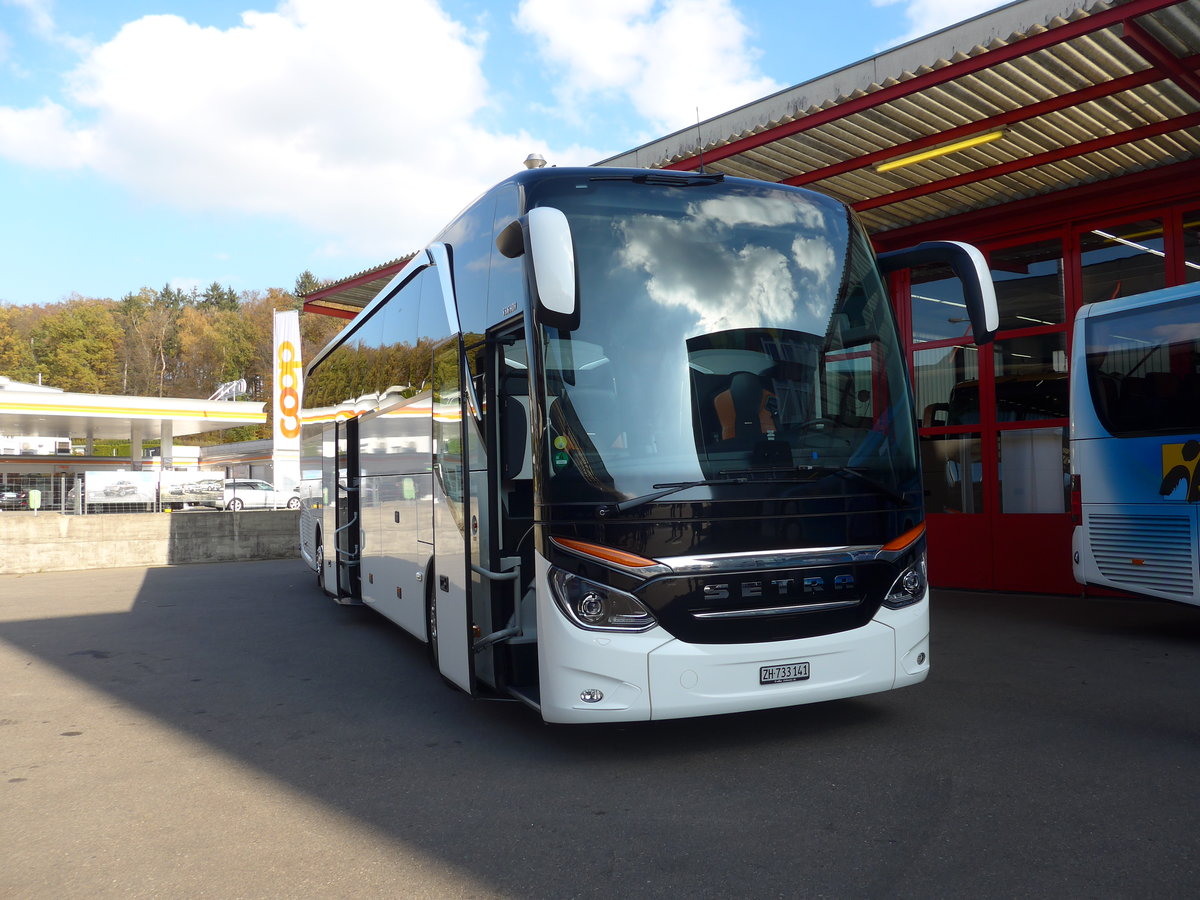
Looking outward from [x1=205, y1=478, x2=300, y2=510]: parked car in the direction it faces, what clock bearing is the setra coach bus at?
The setra coach bus is roughly at 3 o'clock from the parked car.

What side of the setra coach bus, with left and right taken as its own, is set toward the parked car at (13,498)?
back

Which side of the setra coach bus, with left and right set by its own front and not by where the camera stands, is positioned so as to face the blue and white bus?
left

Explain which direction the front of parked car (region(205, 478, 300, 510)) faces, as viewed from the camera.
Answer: facing to the right of the viewer

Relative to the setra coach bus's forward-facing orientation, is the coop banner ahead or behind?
behind

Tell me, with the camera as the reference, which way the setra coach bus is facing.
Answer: facing the viewer and to the right of the viewer

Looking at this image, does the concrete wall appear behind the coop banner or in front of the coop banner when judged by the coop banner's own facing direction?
in front

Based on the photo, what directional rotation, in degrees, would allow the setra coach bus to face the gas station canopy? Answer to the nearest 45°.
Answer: approximately 180°

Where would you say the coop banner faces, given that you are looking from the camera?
facing the viewer

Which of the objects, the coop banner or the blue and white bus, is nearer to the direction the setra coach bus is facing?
the blue and white bus

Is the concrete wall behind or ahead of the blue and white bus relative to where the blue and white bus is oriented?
behind

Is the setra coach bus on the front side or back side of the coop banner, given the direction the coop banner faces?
on the front side

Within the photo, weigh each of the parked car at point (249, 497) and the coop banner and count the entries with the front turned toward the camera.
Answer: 1

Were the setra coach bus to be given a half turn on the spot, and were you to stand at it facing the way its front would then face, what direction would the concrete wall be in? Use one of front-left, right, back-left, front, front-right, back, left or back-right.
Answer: front
